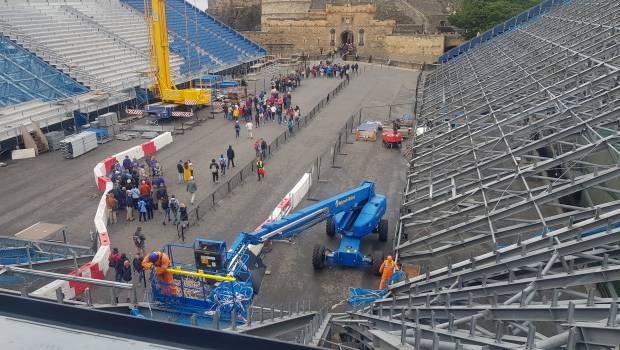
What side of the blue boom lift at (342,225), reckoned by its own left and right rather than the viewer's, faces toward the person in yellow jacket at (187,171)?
right

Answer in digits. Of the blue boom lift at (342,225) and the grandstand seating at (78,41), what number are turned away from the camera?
0

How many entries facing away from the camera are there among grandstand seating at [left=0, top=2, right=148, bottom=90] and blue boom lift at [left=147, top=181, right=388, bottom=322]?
0

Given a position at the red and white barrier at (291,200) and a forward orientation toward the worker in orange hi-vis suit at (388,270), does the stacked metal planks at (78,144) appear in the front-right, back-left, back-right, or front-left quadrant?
back-right

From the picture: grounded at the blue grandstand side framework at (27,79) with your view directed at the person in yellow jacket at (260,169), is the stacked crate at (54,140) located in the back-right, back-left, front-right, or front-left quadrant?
front-right

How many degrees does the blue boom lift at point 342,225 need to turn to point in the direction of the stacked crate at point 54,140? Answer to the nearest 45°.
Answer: approximately 90° to its right

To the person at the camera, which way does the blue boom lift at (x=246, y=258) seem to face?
facing the viewer and to the left of the viewer

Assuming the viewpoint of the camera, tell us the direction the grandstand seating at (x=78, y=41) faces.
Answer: facing the viewer and to the right of the viewer

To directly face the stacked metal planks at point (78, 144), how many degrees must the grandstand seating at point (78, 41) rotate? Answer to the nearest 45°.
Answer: approximately 45° to its right

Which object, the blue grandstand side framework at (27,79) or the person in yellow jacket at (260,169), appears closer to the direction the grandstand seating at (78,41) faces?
the person in yellow jacket

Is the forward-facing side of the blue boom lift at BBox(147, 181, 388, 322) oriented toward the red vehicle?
no

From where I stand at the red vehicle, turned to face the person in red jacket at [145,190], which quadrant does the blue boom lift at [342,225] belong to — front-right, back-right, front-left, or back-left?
front-left

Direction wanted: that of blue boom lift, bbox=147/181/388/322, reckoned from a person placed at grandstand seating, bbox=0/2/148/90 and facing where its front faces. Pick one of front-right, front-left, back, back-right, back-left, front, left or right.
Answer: front-right
